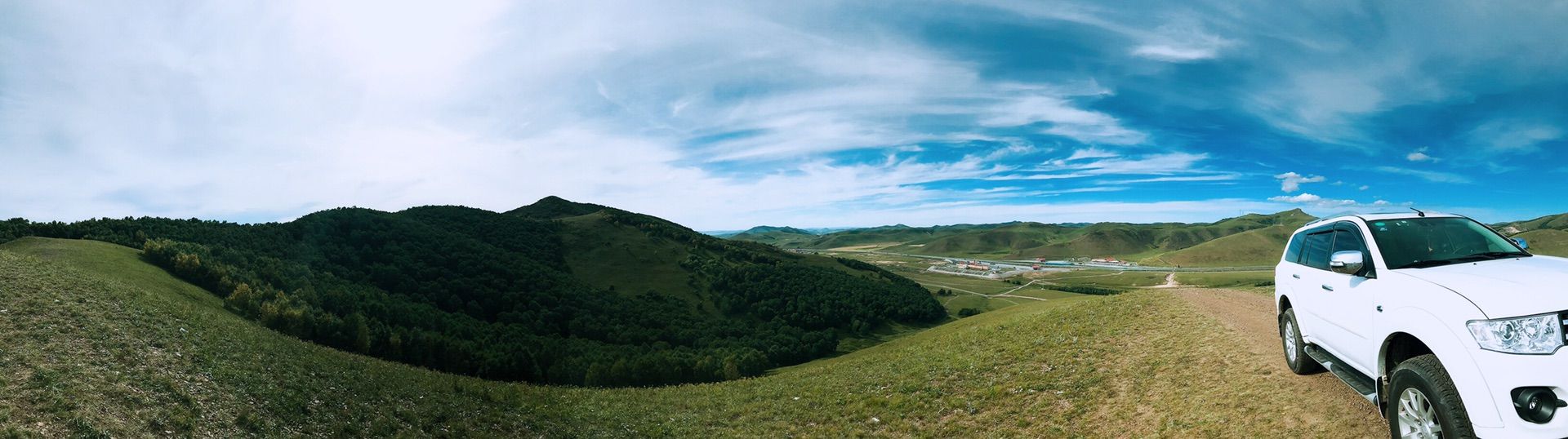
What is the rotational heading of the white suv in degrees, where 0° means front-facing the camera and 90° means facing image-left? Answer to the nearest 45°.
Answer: approximately 315°
